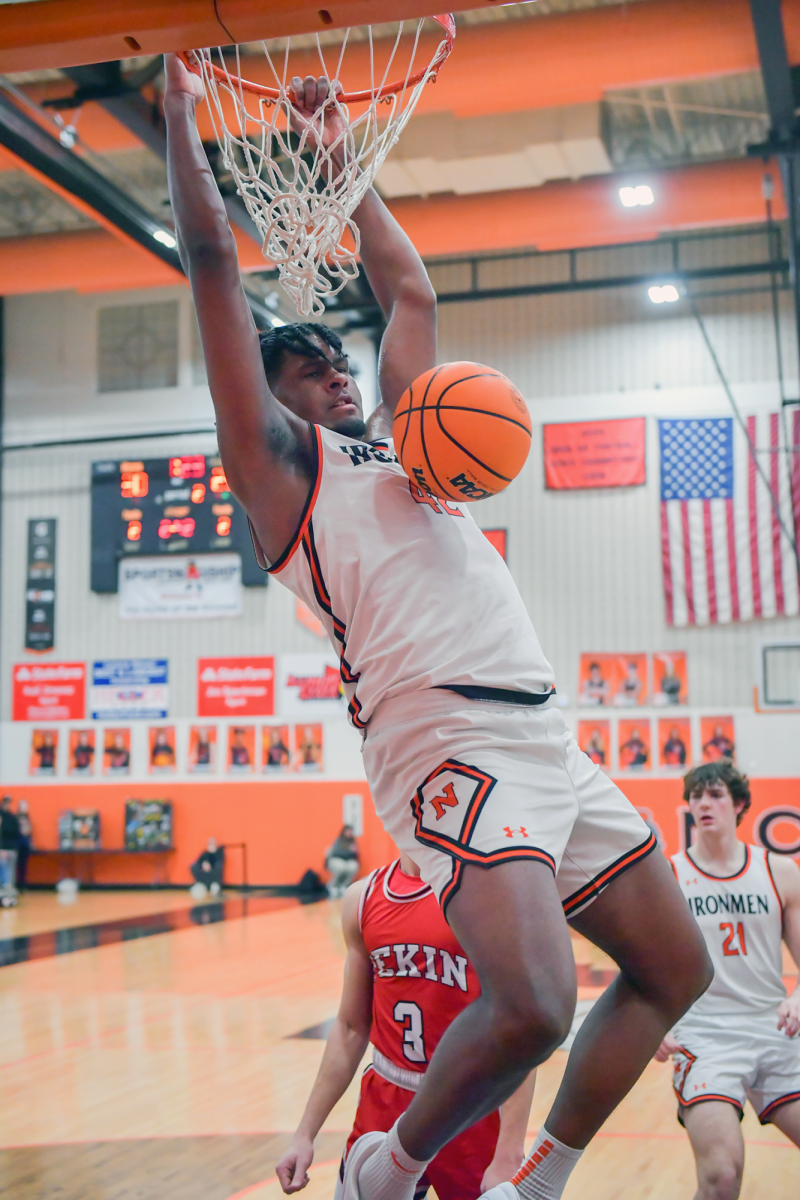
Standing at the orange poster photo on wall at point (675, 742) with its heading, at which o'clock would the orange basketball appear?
The orange basketball is roughly at 12 o'clock from the orange poster photo on wall.

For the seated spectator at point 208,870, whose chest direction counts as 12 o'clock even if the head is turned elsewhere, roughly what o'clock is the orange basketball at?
The orange basketball is roughly at 12 o'clock from the seated spectator.

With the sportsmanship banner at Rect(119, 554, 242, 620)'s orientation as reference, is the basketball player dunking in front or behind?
in front

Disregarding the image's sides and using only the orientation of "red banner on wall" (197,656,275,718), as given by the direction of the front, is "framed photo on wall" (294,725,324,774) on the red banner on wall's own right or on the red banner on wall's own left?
on the red banner on wall's own left

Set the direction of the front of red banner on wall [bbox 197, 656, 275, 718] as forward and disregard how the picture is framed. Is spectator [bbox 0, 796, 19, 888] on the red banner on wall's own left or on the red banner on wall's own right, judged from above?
on the red banner on wall's own right

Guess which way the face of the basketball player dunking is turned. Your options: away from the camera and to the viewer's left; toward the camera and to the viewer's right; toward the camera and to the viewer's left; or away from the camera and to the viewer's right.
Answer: toward the camera and to the viewer's right

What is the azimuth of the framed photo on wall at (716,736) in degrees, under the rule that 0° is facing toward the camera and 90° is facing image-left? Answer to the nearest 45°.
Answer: approximately 0°
